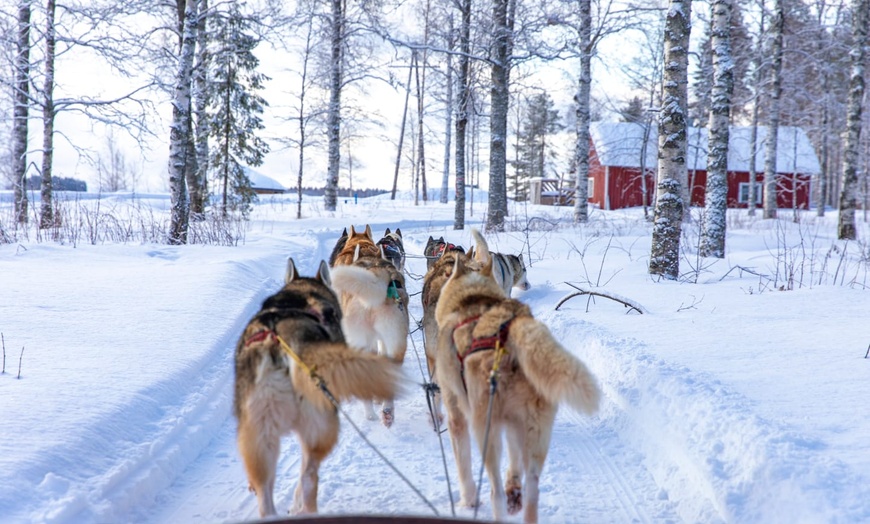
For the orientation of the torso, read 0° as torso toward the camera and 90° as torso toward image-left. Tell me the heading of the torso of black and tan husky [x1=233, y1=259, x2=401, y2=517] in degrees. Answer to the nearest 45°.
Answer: approximately 180°

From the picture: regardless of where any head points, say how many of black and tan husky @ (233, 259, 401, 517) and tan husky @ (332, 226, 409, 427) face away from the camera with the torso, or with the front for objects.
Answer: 2

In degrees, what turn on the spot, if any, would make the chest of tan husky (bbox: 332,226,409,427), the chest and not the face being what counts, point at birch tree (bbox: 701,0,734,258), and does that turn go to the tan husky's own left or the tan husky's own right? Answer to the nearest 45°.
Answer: approximately 45° to the tan husky's own right

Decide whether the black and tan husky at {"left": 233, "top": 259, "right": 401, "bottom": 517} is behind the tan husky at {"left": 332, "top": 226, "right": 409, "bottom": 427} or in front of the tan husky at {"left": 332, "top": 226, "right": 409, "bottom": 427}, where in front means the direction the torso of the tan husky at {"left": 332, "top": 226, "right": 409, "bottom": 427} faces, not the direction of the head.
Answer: behind

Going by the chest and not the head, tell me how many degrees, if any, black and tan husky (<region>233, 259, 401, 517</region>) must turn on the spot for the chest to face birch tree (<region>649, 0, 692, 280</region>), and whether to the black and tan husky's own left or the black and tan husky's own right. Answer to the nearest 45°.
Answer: approximately 45° to the black and tan husky's own right

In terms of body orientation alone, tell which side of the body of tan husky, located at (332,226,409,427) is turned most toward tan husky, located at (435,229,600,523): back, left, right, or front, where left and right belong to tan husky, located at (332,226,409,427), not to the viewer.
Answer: back

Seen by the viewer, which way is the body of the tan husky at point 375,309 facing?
away from the camera
